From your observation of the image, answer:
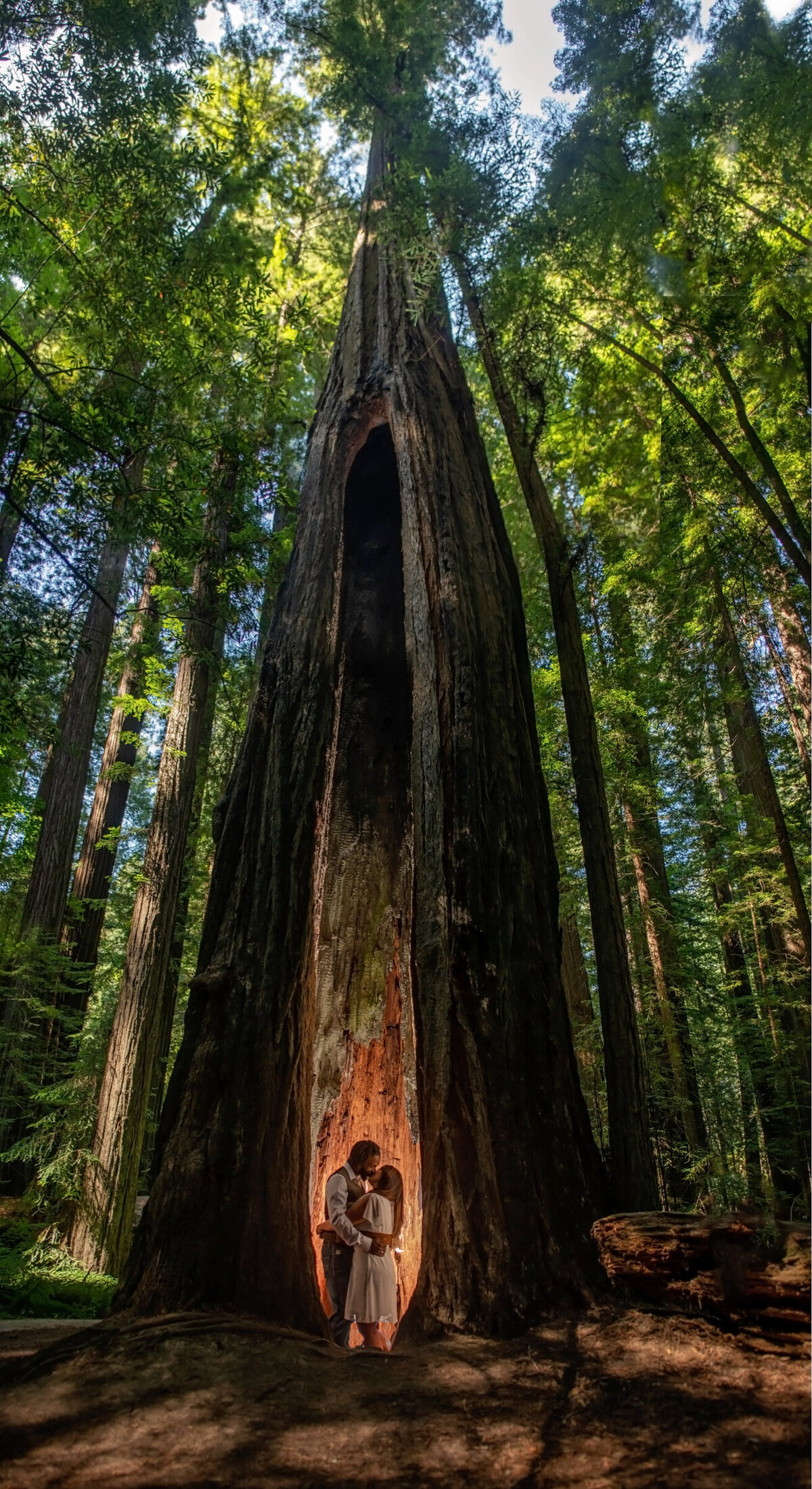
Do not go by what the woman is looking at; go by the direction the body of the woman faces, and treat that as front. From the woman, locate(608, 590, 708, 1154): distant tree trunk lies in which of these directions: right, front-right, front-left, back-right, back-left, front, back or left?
back-right

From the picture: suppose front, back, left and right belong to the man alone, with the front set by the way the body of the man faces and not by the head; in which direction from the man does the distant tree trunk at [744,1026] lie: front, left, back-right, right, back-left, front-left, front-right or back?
front-left

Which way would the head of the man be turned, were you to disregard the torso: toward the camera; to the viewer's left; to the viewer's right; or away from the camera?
to the viewer's right

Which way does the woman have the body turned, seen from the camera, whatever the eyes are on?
to the viewer's left

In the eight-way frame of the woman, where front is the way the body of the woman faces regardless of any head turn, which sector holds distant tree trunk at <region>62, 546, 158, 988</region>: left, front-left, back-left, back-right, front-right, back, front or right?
front-right

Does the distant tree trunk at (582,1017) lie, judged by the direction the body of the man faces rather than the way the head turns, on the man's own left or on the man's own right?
on the man's own left

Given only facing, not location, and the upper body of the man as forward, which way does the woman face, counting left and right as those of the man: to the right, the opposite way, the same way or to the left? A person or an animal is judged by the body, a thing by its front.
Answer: the opposite way

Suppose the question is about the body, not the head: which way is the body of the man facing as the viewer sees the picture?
to the viewer's right

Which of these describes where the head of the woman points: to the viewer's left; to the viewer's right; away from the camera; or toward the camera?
to the viewer's left
